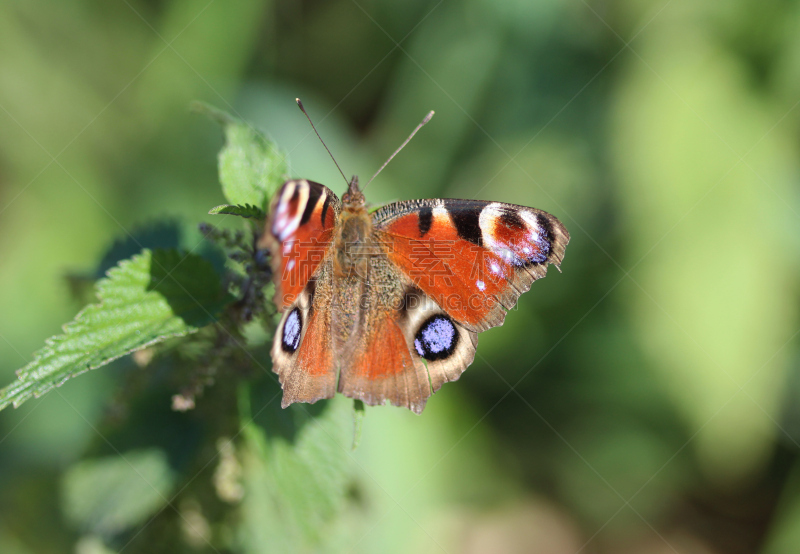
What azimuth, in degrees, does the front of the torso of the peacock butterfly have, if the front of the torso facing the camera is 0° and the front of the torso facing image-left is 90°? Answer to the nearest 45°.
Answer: approximately 180°
